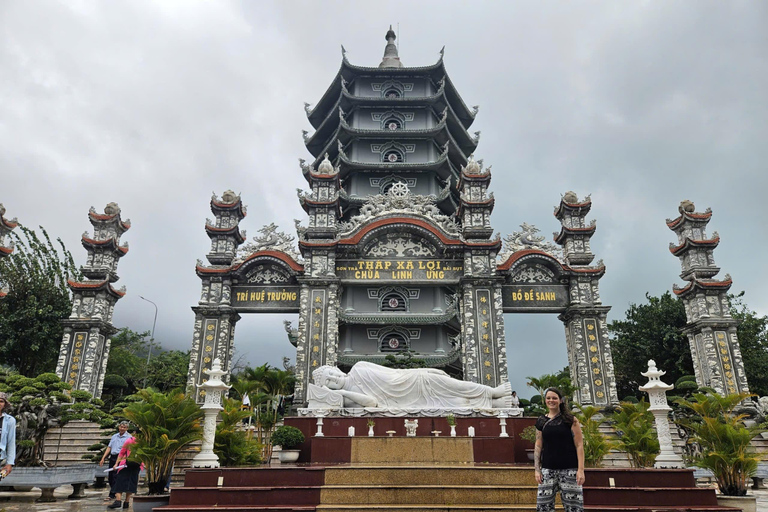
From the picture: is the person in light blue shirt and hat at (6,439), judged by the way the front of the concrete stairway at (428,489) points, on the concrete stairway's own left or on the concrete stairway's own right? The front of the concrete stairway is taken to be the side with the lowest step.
on the concrete stairway's own right

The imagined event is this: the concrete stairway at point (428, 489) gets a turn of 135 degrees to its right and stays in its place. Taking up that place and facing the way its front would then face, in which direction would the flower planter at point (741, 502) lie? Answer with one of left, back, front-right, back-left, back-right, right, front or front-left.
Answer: back-right

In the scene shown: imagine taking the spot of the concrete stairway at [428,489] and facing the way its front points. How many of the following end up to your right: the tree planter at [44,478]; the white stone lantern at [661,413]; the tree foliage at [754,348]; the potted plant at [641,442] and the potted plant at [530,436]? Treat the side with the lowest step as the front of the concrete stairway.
1

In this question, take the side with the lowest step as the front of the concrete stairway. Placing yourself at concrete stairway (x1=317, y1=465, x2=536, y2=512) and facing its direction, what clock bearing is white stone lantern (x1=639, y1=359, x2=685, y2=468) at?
The white stone lantern is roughly at 8 o'clock from the concrete stairway.

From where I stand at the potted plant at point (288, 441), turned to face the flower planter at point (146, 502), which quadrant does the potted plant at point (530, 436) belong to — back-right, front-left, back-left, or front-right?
back-left

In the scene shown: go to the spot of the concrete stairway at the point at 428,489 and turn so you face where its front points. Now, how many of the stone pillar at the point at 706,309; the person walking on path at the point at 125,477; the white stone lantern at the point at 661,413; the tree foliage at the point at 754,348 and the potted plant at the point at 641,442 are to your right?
1

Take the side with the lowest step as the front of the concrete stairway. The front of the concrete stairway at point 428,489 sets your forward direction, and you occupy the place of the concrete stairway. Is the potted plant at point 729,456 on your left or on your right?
on your left

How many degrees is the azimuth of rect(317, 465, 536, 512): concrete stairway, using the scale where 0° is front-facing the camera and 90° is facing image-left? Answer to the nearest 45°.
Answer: approximately 0°

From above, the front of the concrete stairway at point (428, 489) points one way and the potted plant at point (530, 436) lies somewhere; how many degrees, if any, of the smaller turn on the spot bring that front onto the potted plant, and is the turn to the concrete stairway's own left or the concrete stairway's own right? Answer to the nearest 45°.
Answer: approximately 135° to the concrete stairway's own left

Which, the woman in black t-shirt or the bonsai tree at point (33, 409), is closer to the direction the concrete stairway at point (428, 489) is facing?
the woman in black t-shirt

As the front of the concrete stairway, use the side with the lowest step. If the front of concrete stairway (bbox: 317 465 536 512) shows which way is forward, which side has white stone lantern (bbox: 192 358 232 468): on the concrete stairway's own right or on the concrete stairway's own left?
on the concrete stairway's own right

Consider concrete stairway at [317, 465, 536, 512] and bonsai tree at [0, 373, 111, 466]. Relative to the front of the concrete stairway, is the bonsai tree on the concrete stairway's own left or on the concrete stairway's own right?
on the concrete stairway's own right

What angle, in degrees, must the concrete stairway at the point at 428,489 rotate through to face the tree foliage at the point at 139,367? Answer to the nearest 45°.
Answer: approximately 135° to its right

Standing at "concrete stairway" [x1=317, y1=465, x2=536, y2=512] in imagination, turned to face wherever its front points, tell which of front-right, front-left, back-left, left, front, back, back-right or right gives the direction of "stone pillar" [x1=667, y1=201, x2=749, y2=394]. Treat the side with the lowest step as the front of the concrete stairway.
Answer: back-left

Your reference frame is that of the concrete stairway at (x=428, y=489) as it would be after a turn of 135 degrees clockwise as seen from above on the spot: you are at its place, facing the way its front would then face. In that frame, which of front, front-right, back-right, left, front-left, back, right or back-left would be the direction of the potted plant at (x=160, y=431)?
front-left

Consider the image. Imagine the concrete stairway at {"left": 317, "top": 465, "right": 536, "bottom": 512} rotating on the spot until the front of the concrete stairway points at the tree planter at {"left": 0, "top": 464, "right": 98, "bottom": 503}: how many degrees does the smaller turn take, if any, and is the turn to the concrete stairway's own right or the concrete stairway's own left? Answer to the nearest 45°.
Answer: approximately 90° to the concrete stairway's own right

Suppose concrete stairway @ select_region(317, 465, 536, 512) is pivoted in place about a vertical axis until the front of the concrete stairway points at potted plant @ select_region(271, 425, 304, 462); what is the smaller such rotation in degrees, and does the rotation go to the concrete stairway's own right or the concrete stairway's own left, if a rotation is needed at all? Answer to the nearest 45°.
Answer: approximately 135° to the concrete stairway's own right
